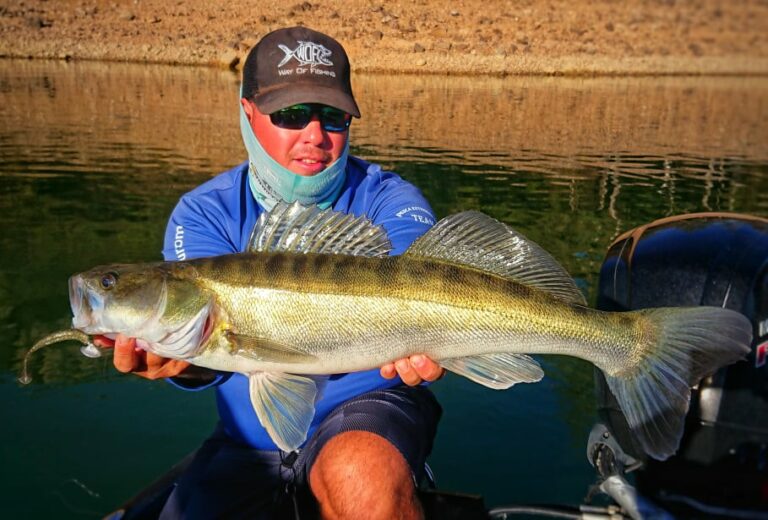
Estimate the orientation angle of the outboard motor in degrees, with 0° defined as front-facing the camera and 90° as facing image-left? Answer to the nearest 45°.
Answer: approximately 45°

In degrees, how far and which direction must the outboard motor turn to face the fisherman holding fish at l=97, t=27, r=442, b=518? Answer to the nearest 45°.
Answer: approximately 45° to its right

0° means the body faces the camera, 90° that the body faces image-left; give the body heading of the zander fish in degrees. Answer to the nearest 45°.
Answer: approximately 90°
